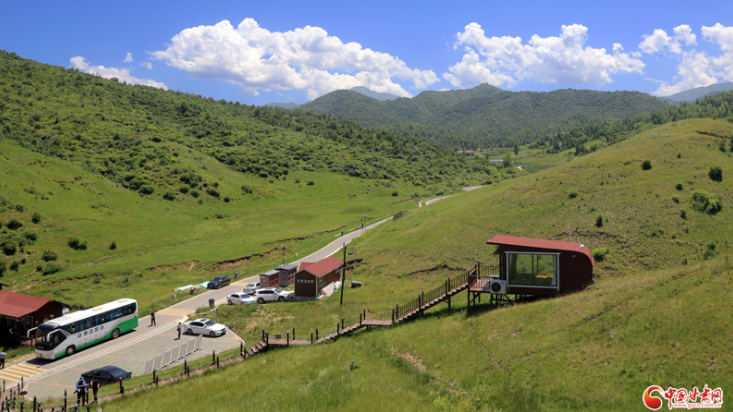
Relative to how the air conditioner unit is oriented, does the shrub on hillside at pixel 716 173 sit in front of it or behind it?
behind

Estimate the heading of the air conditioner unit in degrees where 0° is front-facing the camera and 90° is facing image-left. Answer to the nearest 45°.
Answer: approximately 0°

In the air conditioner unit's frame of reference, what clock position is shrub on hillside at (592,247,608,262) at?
The shrub on hillside is roughly at 7 o'clock from the air conditioner unit.

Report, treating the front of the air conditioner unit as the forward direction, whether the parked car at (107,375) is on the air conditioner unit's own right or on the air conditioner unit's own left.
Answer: on the air conditioner unit's own right

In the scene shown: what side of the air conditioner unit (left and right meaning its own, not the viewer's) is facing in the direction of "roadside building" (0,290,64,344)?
right

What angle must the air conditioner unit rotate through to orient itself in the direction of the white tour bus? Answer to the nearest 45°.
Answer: approximately 90° to its right
